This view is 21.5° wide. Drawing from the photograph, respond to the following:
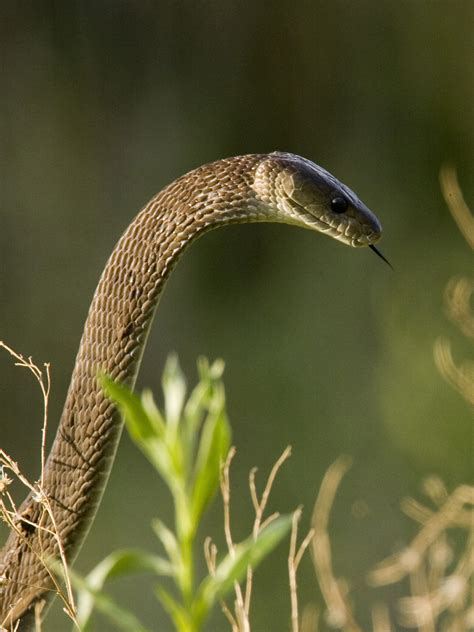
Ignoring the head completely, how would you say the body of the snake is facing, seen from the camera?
to the viewer's right

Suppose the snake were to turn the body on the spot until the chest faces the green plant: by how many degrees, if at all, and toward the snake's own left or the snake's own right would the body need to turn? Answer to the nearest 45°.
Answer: approximately 90° to the snake's own right
